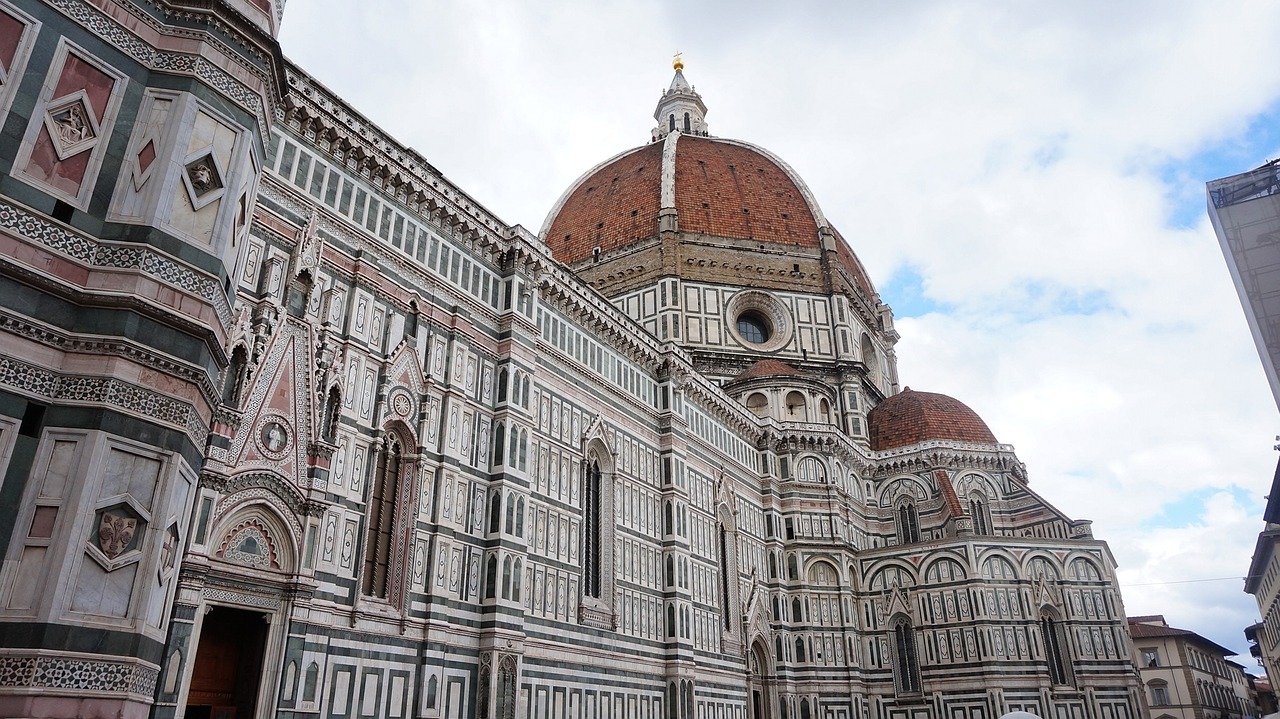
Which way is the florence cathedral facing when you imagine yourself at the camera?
facing the viewer and to the left of the viewer
